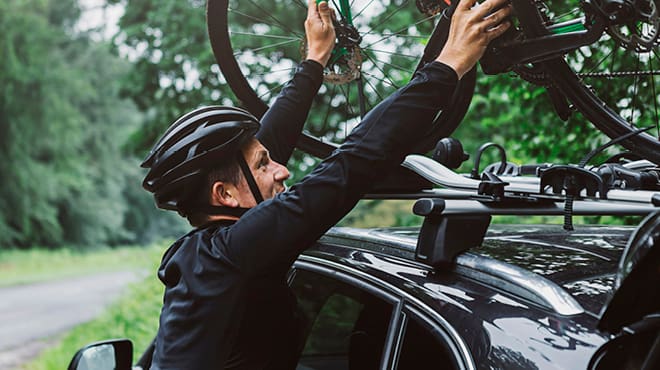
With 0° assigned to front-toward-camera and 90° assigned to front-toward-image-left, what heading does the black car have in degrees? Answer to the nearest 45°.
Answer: approximately 135°

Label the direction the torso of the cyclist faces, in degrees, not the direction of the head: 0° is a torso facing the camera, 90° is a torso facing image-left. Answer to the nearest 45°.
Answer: approximately 225°

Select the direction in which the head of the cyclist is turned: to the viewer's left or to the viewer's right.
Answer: to the viewer's right
